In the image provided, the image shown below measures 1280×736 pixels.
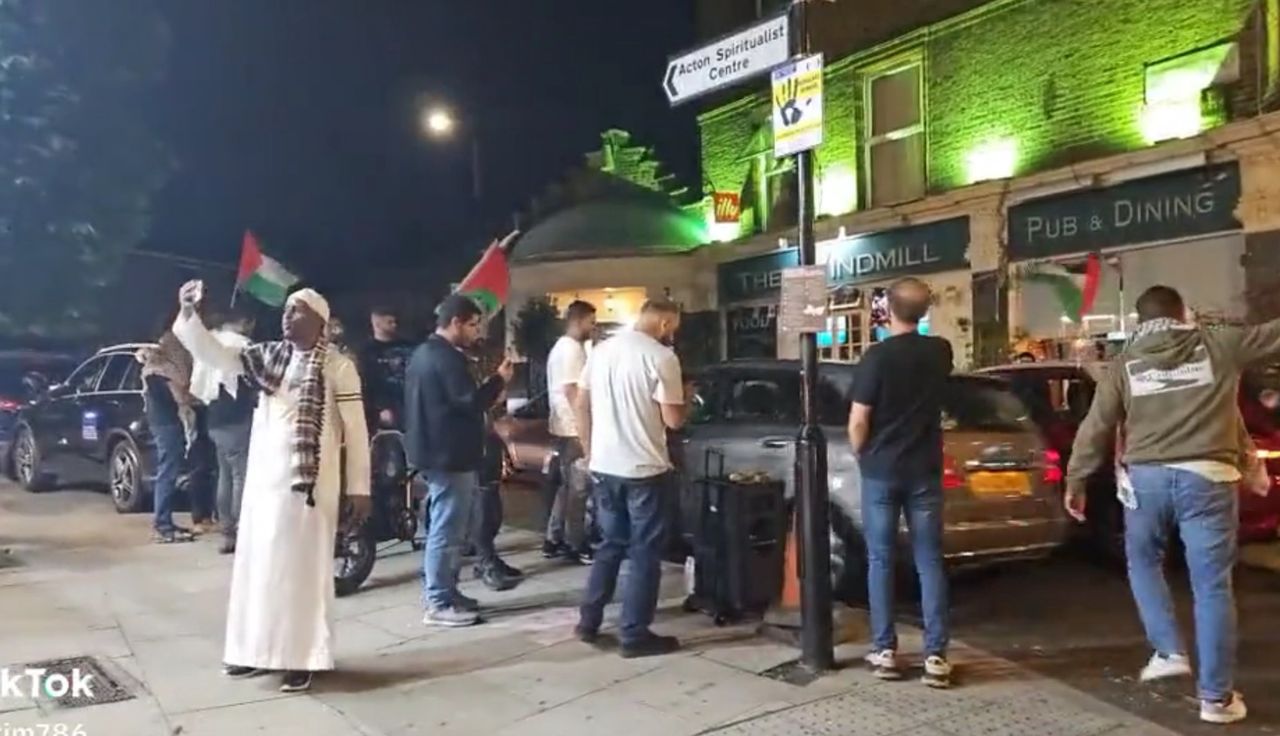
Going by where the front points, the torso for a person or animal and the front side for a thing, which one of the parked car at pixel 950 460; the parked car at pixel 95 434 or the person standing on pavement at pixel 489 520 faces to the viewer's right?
the person standing on pavement

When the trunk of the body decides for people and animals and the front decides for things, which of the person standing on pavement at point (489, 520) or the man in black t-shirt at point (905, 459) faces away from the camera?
the man in black t-shirt

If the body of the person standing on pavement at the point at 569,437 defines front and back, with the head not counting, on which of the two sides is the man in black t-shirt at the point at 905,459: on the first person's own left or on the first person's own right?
on the first person's own right

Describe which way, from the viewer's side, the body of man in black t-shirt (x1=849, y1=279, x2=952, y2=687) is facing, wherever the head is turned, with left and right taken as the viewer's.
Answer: facing away from the viewer

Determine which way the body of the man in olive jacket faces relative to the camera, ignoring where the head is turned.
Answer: away from the camera

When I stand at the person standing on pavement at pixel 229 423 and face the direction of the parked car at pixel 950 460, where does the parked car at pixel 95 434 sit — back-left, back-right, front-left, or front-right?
back-left

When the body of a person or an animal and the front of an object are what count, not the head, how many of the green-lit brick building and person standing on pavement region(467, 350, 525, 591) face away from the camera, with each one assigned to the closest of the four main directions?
0

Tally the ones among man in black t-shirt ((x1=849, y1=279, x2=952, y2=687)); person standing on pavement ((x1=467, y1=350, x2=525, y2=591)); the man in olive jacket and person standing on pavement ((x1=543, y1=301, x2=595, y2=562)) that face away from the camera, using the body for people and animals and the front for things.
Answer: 2

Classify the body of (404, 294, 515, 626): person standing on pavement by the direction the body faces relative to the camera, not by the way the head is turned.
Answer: to the viewer's right

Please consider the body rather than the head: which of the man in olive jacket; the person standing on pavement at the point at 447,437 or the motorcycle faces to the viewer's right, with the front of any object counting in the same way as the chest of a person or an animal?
the person standing on pavement
